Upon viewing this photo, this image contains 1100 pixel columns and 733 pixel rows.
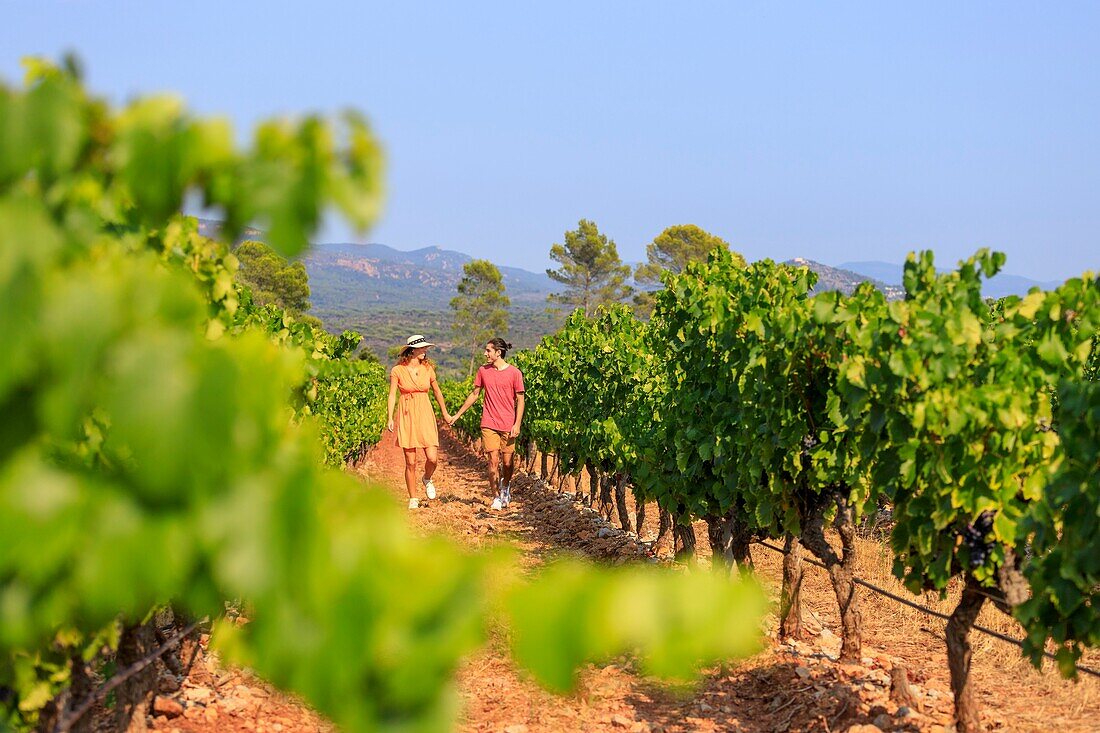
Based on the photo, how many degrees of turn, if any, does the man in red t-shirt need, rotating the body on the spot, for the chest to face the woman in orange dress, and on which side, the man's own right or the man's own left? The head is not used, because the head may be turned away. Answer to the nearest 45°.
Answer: approximately 45° to the man's own right

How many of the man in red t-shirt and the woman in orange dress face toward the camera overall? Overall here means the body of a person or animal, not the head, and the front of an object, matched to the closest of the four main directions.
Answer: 2

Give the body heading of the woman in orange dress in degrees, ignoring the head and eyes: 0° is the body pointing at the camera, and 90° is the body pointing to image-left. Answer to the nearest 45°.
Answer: approximately 0°

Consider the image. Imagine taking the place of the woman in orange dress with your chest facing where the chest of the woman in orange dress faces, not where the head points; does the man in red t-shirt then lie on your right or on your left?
on your left

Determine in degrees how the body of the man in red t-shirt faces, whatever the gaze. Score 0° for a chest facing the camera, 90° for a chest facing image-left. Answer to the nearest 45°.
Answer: approximately 0°
